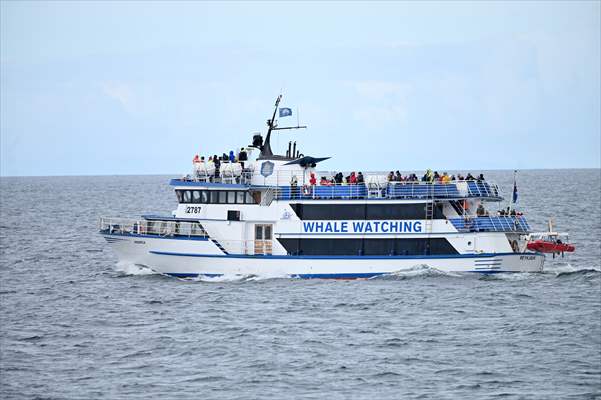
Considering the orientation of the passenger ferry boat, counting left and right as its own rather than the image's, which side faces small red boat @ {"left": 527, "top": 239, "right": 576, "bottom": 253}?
back

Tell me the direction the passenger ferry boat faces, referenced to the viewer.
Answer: facing to the left of the viewer
